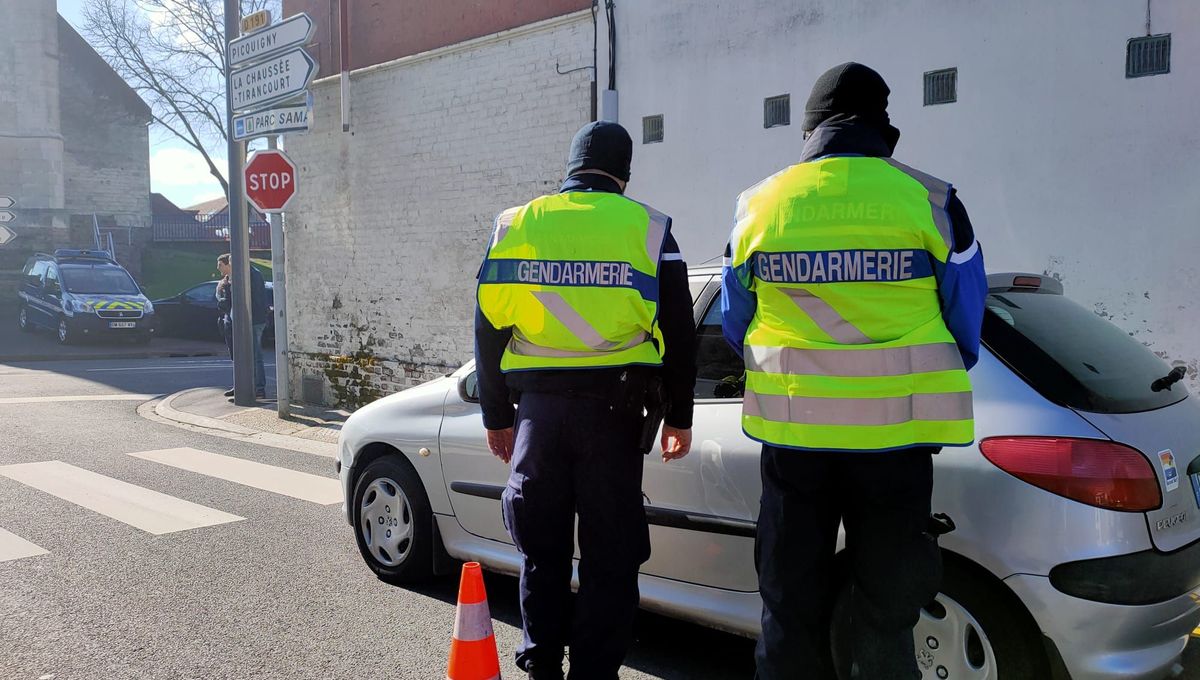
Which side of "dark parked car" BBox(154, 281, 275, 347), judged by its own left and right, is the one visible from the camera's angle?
left

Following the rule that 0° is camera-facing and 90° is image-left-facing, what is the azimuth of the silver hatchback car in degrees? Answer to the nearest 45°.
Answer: approximately 135°

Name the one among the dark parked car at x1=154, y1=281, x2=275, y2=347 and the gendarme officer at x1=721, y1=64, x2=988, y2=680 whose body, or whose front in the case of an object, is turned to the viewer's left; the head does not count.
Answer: the dark parked car

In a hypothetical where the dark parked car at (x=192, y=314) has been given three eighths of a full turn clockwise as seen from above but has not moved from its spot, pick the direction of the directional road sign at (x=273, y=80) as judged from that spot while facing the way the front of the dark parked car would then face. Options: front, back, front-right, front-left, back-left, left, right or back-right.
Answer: back-right

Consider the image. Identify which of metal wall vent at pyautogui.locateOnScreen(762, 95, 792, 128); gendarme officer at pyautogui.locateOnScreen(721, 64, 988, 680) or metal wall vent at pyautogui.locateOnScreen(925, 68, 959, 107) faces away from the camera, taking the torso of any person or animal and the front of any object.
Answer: the gendarme officer

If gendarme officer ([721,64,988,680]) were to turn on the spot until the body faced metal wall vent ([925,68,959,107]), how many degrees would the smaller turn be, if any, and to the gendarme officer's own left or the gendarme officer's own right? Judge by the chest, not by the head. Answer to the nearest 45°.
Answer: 0° — they already face it

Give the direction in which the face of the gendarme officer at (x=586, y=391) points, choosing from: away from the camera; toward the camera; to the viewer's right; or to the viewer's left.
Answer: away from the camera

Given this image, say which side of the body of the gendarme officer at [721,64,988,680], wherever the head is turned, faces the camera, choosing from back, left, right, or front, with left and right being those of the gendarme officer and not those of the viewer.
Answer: back

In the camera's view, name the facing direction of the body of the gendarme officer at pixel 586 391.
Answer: away from the camera

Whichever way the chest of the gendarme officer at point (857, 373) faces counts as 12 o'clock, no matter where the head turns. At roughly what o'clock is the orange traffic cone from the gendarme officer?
The orange traffic cone is roughly at 9 o'clock from the gendarme officer.
